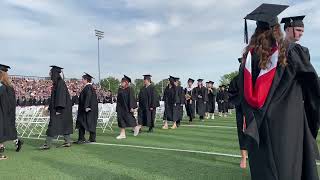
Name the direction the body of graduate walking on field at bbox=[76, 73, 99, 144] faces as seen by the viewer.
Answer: to the viewer's left

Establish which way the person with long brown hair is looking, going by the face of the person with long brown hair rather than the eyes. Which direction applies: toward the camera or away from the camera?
away from the camera

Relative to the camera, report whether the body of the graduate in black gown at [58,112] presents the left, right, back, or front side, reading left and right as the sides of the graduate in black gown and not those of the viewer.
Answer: left

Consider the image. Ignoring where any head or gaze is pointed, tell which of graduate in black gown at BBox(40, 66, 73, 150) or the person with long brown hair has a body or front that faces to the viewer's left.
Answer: the graduate in black gown

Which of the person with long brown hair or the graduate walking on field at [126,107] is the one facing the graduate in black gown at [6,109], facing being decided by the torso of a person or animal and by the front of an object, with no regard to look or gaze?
the graduate walking on field

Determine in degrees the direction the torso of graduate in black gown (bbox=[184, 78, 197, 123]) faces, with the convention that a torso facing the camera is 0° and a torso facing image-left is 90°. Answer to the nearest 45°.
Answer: approximately 45°

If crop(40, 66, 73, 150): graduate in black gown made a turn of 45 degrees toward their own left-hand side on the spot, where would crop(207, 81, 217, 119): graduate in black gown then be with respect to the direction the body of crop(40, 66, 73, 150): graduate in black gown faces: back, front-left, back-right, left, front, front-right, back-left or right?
back

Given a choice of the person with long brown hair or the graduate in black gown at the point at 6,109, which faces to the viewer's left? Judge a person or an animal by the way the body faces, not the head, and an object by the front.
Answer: the graduate in black gown
